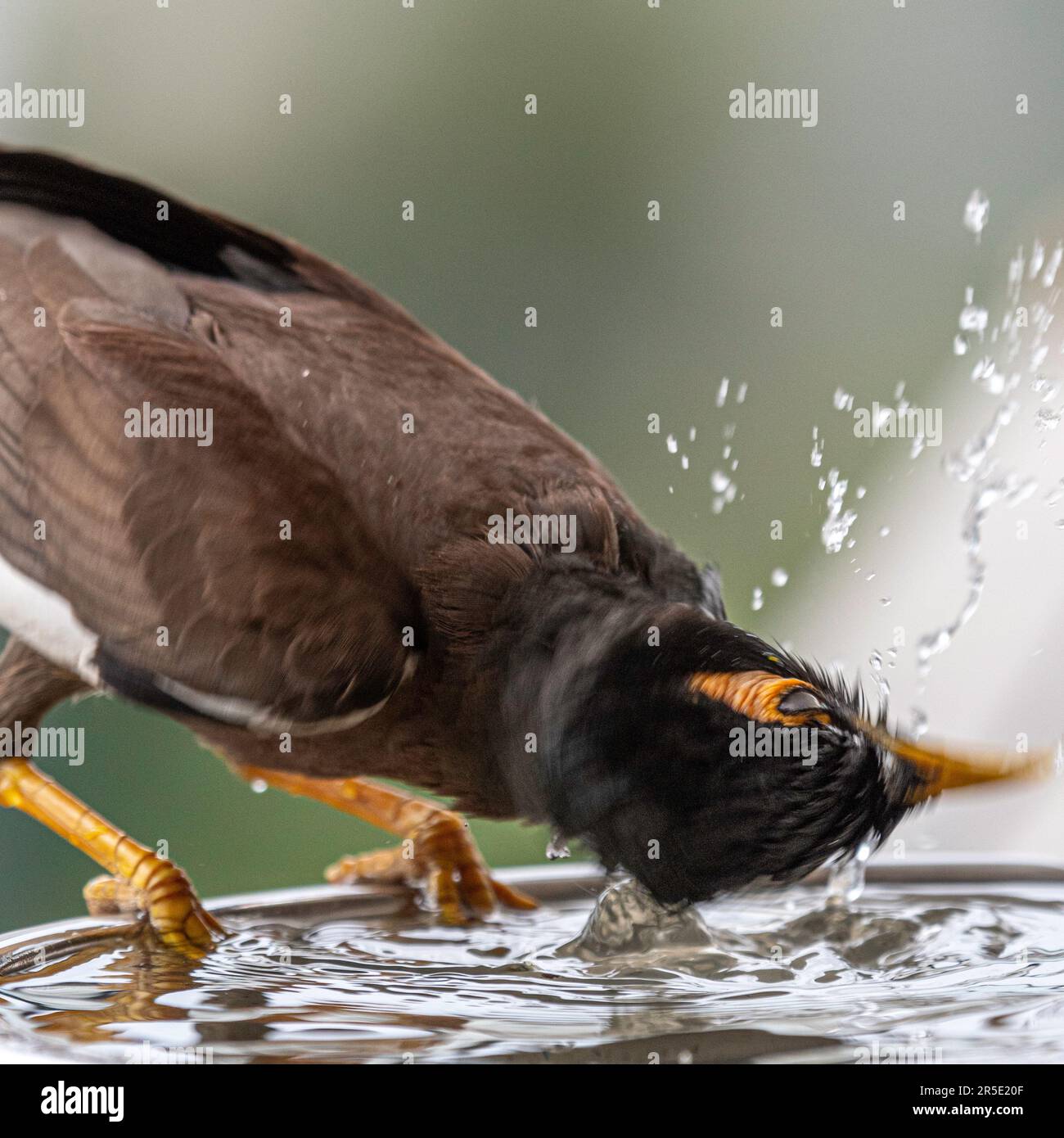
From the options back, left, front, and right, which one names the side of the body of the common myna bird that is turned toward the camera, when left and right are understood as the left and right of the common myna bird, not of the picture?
right

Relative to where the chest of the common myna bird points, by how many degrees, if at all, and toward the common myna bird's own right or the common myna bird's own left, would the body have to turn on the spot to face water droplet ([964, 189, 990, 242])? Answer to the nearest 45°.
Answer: approximately 45° to the common myna bird's own left
